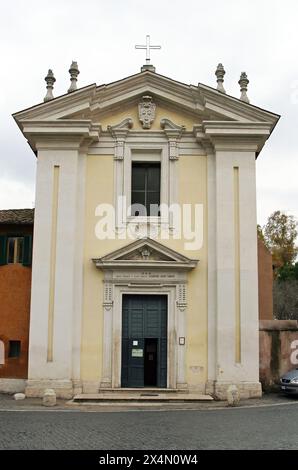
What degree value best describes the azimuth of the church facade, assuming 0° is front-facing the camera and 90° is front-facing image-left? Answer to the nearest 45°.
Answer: approximately 0°

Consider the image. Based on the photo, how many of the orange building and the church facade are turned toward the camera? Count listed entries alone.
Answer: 2

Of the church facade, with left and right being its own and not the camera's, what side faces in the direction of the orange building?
right

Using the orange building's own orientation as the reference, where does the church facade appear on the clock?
The church facade is roughly at 10 o'clock from the orange building.

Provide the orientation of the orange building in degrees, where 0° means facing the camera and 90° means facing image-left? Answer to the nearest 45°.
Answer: approximately 0°

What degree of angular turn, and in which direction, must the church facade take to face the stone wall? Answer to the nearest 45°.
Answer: approximately 90° to its left

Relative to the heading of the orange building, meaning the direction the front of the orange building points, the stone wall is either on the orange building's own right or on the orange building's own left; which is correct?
on the orange building's own left
